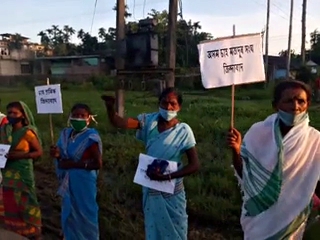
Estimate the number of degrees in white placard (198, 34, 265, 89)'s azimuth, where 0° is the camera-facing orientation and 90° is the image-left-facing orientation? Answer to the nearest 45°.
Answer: approximately 0°

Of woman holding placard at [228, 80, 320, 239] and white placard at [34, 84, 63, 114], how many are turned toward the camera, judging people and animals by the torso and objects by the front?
2

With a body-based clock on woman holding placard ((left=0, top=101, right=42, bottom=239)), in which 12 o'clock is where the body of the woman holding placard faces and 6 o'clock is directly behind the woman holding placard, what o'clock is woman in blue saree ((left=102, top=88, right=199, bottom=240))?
The woman in blue saree is roughly at 9 o'clock from the woman holding placard.

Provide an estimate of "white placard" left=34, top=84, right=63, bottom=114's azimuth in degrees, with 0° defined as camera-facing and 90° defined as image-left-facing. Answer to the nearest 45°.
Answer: approximately 0°

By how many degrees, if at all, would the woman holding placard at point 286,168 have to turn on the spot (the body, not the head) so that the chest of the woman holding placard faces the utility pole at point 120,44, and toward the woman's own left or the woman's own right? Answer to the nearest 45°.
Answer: approximately 135° to the woman's own right

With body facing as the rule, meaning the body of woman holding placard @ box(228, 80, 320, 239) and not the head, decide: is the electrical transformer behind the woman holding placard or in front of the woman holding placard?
behind
